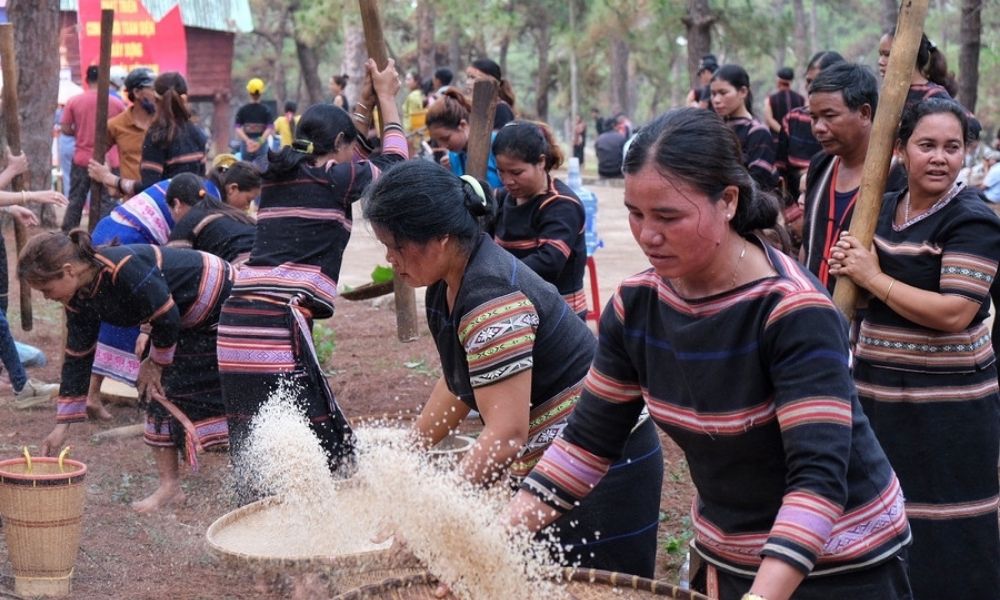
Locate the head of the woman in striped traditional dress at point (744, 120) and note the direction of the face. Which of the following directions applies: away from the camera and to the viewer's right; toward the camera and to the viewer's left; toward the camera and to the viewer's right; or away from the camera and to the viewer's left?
toward the camera and to the viewer's left

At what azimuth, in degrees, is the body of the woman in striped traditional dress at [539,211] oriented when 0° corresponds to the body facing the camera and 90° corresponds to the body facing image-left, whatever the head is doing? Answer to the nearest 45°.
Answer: approximately 45°

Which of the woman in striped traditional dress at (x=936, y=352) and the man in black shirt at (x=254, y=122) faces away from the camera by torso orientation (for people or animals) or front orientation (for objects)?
the man in black shirt

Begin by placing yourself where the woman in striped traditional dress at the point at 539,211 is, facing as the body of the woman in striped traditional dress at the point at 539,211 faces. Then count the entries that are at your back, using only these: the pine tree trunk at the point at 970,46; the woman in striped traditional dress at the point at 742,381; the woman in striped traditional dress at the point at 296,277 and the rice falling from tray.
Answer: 1

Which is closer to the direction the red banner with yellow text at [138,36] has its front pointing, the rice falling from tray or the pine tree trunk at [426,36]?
the rice falling from tray

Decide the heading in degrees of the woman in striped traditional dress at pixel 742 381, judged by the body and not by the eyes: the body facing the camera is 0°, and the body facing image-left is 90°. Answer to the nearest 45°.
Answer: approximately 45°

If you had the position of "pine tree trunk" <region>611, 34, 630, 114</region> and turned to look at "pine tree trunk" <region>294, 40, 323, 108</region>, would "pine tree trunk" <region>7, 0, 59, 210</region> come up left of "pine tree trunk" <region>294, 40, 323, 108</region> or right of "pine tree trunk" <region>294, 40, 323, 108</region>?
left

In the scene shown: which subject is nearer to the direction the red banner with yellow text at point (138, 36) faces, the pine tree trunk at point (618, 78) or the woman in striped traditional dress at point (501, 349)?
the woman in striped traditional dress

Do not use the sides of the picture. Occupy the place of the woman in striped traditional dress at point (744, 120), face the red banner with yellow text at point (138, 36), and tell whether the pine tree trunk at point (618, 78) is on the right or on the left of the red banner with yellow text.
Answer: right

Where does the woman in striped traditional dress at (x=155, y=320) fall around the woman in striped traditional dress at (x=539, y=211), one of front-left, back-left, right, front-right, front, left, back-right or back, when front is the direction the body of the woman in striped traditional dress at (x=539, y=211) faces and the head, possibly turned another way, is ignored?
front-right

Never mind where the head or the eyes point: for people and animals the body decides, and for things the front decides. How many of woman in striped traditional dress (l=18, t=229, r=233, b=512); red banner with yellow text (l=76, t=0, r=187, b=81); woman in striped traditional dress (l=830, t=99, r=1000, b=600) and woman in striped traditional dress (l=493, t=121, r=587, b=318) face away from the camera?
0

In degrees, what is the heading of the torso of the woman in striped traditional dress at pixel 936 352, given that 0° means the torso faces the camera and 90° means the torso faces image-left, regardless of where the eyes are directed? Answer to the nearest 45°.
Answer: approximately 45°

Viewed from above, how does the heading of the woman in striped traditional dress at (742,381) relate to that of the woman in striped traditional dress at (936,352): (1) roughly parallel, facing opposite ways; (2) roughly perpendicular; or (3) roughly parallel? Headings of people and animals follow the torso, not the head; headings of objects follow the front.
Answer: roughly parallel

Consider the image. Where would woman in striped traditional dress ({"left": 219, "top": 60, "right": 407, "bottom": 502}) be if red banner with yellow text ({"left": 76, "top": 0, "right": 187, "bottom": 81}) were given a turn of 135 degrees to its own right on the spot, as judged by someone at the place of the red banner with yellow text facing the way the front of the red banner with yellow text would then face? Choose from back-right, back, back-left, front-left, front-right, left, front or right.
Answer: back-left

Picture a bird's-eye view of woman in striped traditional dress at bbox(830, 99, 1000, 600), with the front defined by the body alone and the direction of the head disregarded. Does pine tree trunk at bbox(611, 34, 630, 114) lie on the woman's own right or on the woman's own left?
on the woman's own right

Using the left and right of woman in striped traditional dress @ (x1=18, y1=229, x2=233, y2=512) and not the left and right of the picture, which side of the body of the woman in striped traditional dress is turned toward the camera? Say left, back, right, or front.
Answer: left
